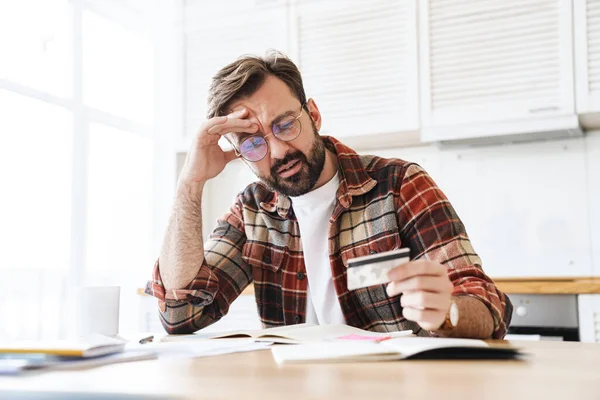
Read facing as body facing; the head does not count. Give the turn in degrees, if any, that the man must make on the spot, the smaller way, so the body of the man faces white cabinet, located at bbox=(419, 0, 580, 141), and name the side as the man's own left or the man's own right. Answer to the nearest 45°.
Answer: approximately 135° to the man's own left

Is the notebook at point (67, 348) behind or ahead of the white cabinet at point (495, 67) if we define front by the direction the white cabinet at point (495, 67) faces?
ahead

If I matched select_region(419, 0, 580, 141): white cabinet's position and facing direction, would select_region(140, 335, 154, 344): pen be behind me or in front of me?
in front

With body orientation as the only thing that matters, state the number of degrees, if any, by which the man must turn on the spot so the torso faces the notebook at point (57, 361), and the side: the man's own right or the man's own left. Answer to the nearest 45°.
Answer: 0° — they already face it

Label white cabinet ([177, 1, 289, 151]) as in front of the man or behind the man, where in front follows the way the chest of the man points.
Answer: behind

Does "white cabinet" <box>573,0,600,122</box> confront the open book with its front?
yes

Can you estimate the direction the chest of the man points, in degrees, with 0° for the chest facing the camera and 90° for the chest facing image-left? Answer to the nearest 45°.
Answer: approximately 0°
